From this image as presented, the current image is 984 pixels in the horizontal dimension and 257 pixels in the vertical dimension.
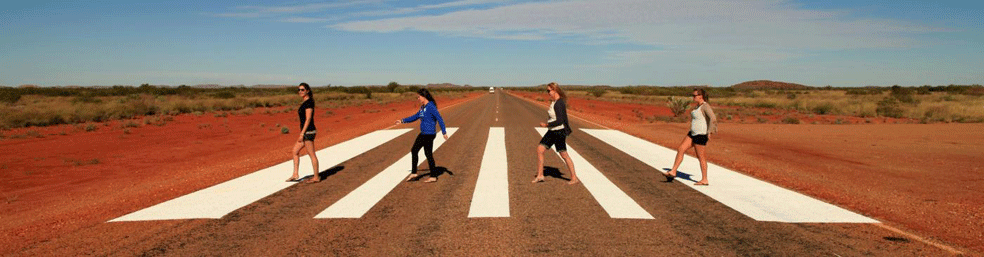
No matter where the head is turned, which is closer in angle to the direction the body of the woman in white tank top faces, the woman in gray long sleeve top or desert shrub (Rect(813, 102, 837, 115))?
the woman in gray long sleeve top

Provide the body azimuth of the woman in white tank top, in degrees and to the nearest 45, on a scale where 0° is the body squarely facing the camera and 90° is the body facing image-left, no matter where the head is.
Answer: approximately 90°

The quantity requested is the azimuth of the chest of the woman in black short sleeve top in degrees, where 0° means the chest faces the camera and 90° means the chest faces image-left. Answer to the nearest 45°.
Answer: approximately 90°

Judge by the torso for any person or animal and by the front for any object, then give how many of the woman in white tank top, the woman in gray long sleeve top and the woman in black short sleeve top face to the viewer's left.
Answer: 3

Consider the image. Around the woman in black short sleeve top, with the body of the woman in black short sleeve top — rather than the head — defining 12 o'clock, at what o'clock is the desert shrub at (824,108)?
The desert shrub is roughly at 5 o'clock from the woman in black short sleeve top.

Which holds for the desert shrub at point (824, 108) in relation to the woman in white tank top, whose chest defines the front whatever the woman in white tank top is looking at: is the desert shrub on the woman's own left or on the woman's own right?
on the woman's own right

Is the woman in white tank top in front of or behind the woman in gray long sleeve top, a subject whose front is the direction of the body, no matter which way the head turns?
behind

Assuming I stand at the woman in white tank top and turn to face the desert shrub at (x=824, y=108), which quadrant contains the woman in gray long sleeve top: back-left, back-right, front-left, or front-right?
back-left

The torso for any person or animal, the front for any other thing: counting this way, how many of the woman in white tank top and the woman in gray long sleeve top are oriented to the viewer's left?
2

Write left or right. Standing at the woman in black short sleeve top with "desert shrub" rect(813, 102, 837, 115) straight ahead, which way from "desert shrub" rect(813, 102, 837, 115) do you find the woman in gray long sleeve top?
right

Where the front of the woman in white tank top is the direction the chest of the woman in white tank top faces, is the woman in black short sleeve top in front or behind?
in front

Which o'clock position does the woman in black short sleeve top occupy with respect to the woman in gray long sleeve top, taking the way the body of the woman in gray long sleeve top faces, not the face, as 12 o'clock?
The woman in black short sleeve top is roughly at 12 o'clock from the woman in gray long sleeve top.

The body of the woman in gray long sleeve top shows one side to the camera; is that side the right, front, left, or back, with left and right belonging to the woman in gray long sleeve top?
left
